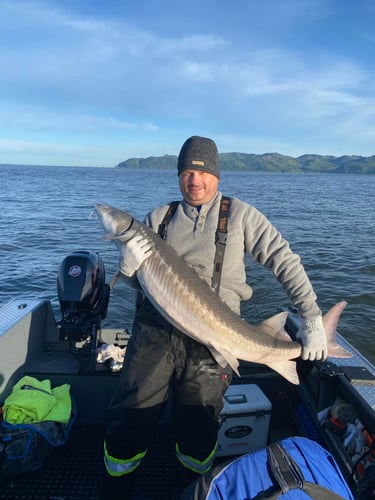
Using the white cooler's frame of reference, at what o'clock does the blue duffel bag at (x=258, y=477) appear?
The blue duffel bag is roughly at 12 o'clock from the white cooler.

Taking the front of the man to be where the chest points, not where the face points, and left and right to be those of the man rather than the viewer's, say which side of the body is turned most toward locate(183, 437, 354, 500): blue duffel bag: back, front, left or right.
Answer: front

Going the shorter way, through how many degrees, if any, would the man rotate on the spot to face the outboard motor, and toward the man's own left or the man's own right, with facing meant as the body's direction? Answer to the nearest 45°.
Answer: approximately 135° to the man's own right

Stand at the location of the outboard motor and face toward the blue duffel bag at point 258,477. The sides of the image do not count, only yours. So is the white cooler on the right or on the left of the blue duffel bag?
left

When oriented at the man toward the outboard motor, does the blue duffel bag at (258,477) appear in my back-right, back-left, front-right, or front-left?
back-left

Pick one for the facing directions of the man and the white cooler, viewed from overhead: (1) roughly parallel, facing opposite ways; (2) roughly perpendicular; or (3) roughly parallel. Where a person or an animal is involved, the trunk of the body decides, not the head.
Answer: roughly parallel

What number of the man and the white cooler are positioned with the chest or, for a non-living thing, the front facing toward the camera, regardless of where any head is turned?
2

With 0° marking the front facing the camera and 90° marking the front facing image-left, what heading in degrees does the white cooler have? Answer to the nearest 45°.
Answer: approximately 0°

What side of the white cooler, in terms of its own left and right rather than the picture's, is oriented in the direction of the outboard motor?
right

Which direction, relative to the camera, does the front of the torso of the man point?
toward the camera

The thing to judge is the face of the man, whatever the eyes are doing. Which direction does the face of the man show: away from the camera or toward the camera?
toward the camera

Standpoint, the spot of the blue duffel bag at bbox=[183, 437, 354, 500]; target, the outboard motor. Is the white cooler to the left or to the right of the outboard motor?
right
